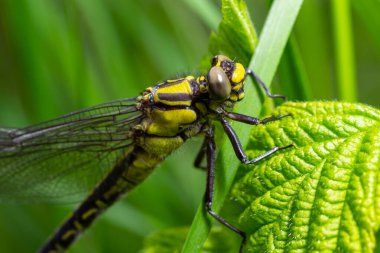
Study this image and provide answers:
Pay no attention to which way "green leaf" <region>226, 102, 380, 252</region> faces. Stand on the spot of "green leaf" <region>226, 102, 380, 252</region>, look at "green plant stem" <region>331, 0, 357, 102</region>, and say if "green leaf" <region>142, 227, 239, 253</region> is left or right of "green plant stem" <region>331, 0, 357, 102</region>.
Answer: left

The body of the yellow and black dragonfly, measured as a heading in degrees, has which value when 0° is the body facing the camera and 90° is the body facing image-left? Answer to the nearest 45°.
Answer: approximately 270°
